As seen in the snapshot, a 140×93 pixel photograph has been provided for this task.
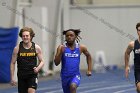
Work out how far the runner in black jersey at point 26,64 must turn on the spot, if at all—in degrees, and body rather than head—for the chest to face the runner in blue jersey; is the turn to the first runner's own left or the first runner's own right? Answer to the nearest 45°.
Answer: approximately 90° to the first runner's own left

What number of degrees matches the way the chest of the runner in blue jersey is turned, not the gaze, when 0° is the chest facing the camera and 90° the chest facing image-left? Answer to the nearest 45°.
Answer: approximately 0°

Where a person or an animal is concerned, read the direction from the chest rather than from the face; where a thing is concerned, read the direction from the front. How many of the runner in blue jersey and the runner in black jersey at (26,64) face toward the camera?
2

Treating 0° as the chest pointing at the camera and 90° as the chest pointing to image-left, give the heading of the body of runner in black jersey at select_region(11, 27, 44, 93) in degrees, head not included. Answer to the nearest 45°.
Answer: approximately 0°

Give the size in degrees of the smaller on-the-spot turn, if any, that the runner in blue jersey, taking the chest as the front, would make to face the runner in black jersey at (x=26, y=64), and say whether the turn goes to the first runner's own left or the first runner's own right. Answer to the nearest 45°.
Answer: approximately 90° to the first runner's own right
